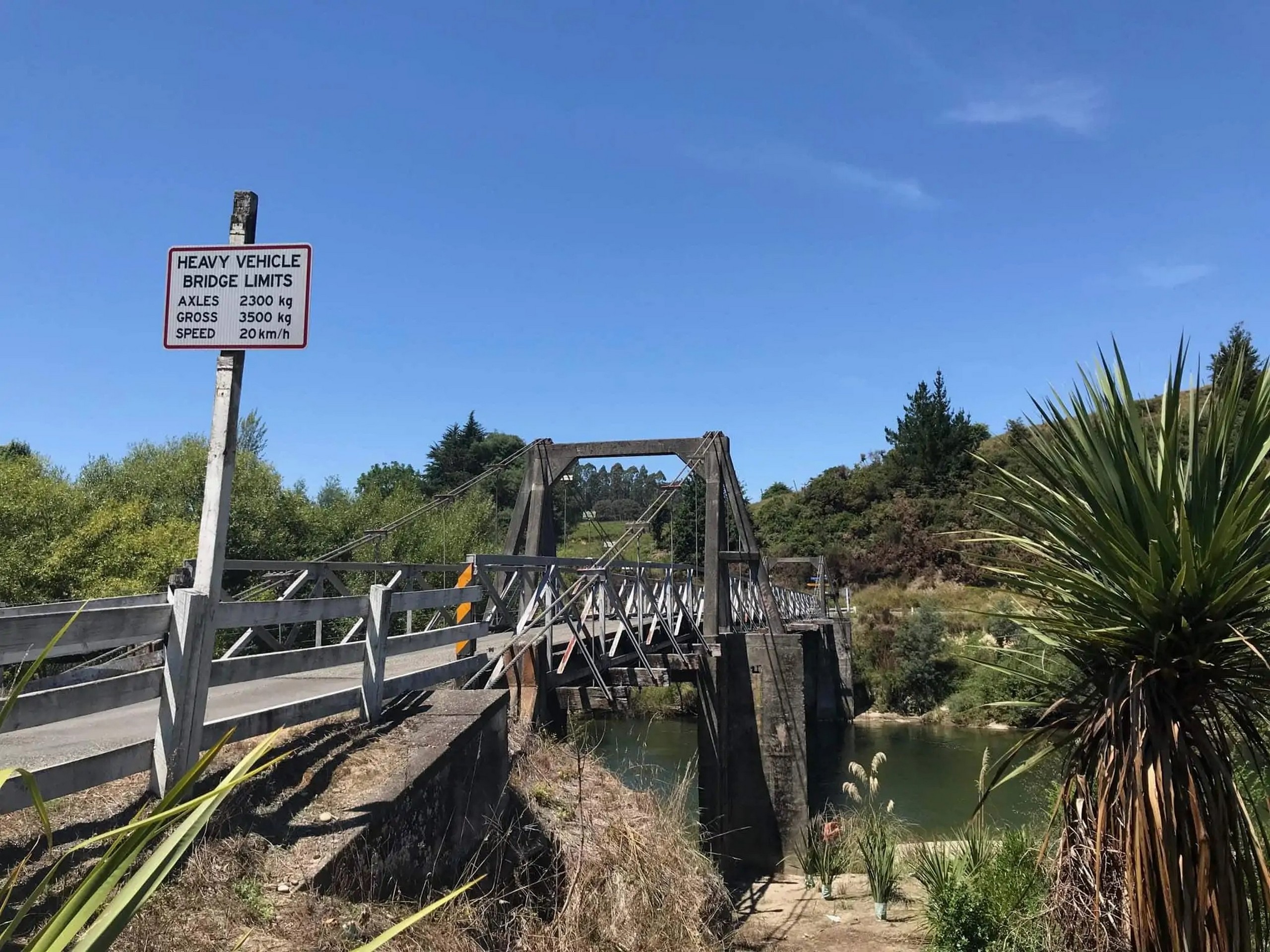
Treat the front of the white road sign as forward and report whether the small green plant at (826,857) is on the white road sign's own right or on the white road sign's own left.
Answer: on the white road sign's own left

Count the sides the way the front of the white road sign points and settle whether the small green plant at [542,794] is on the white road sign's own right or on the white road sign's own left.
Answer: on the white road sign's own left

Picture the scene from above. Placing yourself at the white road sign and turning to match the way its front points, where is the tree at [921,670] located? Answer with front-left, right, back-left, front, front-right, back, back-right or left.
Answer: back-left

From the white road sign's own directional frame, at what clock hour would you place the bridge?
The bridge is roughly at 7 o'clock from the white road sign.

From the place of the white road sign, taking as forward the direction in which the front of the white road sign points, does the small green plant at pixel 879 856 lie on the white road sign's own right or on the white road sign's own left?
on the white road sign's own left

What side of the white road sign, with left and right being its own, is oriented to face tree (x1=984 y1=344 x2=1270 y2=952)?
left

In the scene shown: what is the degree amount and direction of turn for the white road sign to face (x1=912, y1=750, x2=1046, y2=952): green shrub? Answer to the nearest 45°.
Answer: approximately 90° to its left

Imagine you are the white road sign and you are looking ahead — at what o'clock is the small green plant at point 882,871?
The small green plant is roughly at 8 o'clock from the white road sign.

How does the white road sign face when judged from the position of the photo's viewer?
facing the viewer

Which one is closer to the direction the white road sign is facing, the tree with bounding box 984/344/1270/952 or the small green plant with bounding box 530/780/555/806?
the tree
